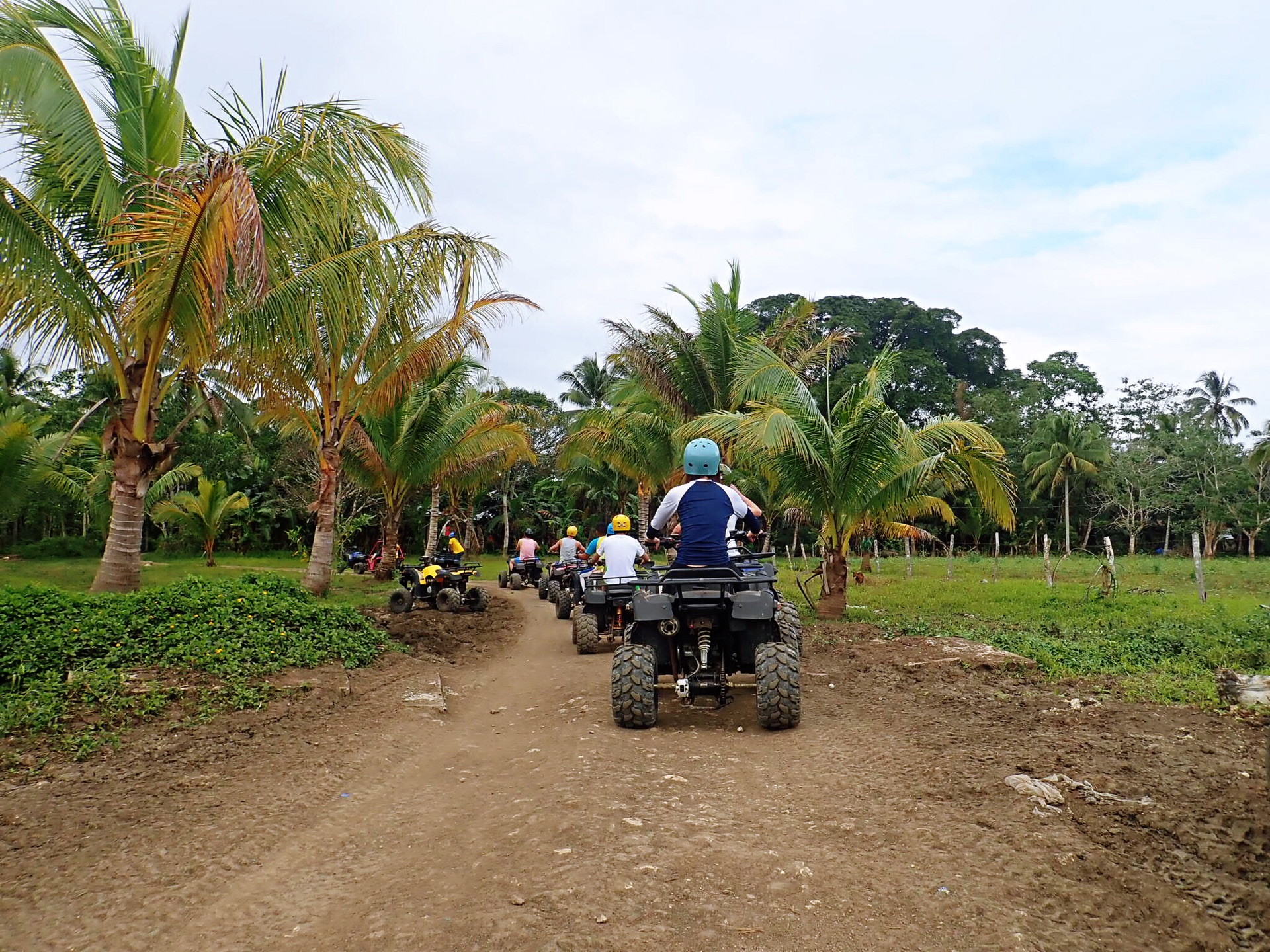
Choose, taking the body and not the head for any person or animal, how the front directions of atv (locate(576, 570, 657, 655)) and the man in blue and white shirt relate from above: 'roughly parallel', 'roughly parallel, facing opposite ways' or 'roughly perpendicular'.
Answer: roughly parallel

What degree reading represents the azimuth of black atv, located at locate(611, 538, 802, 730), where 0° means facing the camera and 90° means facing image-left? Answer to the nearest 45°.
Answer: approximately 180°

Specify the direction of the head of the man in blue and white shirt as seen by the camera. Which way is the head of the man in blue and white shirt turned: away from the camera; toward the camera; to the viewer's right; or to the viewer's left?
away from the camera

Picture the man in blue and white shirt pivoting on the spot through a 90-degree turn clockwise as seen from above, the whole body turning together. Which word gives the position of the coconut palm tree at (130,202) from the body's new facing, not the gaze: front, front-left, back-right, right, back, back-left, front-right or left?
back

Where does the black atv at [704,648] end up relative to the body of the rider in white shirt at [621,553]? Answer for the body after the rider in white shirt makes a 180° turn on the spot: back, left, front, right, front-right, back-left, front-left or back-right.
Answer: front

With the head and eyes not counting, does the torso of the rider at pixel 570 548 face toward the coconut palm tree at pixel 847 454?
no

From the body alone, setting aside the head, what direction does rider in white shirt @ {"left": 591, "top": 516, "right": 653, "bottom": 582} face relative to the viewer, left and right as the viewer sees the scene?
facing away from the viewer

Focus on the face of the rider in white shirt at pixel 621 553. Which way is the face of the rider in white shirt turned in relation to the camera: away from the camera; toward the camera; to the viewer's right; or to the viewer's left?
away from the camera

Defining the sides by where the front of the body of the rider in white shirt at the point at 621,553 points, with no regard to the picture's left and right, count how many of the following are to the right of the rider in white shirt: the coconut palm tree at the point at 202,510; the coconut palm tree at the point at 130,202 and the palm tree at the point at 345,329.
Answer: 0

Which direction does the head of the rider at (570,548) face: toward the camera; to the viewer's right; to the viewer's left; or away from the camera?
away from the camera

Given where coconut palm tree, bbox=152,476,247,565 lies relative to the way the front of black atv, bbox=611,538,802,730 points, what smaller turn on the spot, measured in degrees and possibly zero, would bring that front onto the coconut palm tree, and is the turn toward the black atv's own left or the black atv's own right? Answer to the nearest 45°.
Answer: approximately 45° to the black atv's own left

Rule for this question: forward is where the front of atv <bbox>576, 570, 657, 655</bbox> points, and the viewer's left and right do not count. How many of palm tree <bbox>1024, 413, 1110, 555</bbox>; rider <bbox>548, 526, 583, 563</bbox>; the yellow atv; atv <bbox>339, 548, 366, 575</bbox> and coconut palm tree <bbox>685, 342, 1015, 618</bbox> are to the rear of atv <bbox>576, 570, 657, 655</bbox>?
0

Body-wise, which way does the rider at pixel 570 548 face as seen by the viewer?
away from the camera

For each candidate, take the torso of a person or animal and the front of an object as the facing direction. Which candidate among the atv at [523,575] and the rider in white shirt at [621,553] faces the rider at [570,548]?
the rider in white shirt

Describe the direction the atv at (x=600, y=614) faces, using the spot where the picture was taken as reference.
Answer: facing away from the viewer

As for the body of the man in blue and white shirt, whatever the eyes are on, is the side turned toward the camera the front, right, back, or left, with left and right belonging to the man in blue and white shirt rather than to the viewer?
back

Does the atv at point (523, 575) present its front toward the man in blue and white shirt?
no

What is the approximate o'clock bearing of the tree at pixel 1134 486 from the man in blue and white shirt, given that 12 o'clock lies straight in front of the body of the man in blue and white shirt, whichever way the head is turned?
The tree is roughly at 1 o'clock from the man in blue and white shirt.

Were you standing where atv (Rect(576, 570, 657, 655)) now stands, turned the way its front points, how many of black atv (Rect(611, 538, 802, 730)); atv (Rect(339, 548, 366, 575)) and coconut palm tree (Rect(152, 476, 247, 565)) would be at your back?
1

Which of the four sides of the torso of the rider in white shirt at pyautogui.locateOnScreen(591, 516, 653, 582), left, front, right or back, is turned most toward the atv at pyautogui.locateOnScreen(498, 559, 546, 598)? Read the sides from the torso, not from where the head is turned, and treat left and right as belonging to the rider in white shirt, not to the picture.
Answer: front

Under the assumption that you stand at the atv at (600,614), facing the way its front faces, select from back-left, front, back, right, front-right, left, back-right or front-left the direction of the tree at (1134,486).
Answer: front-right

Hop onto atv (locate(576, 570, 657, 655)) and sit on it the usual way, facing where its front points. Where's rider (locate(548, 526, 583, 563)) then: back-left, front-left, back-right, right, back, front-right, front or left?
front
